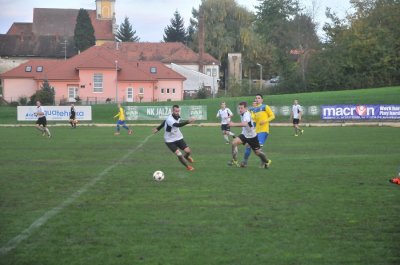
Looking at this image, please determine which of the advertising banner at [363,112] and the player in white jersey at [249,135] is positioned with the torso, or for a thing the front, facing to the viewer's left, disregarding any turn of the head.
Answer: the player in white jersey

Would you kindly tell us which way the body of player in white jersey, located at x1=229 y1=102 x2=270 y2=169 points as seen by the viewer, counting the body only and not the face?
to the viewer's left

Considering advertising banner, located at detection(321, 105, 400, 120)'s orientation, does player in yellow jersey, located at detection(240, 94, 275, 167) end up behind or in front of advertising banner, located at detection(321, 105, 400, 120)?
in front

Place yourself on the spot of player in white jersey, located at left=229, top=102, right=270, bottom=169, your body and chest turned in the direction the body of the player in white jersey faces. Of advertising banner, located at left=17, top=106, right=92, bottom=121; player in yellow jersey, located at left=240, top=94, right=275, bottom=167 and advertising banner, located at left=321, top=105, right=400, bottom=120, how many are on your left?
0

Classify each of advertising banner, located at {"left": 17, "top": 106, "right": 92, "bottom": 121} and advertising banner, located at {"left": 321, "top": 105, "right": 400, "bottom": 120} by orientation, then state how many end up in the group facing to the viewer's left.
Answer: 0

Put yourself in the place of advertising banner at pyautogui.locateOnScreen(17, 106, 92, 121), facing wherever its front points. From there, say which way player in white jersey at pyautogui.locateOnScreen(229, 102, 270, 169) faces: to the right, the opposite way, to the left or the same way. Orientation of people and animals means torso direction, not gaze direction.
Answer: to the right

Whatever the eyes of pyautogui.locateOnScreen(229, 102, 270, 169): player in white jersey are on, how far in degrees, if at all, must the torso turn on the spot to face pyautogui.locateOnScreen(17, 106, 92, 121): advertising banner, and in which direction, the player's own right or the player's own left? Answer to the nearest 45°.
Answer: approximately 45° to the player's own right

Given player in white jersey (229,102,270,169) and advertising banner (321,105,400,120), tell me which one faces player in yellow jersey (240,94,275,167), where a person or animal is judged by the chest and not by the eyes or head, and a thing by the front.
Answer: the advertising banner

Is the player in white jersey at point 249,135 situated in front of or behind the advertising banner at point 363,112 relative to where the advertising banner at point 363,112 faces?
in front

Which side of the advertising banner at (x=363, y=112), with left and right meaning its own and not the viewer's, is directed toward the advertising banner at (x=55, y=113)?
right

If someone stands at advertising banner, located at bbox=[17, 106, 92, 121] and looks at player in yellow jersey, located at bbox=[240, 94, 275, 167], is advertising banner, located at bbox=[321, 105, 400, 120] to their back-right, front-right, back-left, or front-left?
front-left

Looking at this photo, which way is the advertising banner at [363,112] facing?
toward the camera

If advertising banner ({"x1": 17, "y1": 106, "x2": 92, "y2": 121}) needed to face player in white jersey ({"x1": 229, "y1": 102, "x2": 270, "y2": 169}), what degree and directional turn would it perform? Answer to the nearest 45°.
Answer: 0° — it already faces them

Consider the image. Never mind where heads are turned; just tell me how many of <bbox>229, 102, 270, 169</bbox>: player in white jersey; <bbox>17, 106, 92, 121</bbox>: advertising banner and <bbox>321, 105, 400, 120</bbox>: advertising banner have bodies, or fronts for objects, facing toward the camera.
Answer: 2

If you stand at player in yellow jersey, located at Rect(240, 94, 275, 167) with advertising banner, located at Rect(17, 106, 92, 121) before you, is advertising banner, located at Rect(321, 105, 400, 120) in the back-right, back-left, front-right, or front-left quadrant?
front-right
